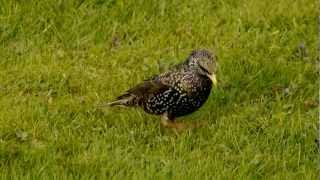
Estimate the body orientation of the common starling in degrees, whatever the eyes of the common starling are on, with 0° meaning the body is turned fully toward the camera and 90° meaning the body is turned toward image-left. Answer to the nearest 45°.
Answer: approximately 270°
